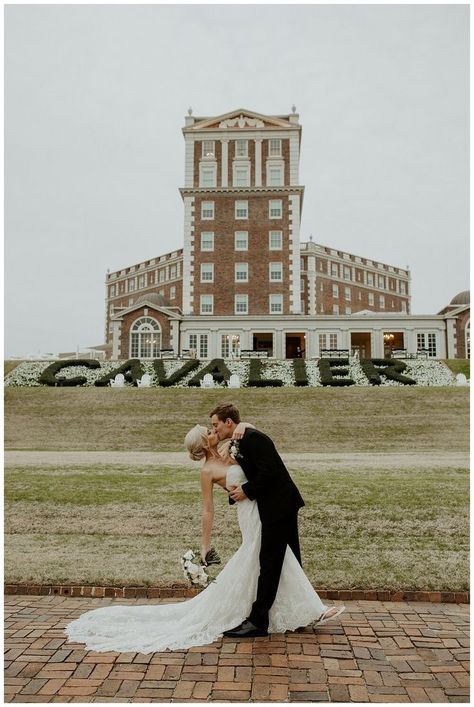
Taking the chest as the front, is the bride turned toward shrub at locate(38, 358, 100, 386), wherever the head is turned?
no

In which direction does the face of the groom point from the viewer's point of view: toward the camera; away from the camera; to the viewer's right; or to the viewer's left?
to the viewer's left

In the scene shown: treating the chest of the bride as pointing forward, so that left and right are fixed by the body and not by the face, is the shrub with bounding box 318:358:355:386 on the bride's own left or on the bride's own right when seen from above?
on the bride's own left

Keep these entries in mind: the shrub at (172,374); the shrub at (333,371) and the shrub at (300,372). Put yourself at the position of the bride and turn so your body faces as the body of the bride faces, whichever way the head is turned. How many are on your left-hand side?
3

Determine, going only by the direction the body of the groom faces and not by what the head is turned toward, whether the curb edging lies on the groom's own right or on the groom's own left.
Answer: on the groom's own right

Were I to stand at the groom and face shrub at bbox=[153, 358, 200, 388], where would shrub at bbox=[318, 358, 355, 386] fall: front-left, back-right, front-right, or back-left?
front-right

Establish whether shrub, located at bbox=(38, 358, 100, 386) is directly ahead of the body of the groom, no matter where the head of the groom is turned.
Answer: no

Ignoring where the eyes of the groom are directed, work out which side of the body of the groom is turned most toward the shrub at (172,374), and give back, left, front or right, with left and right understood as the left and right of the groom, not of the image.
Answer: right

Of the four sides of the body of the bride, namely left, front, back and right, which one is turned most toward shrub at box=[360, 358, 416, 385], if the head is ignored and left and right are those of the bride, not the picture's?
left

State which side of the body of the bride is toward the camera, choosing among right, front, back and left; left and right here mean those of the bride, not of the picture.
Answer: right

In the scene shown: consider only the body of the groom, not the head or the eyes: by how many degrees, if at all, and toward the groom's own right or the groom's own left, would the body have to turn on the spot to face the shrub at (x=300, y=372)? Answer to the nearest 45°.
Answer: approximately 90° to the groom's own right

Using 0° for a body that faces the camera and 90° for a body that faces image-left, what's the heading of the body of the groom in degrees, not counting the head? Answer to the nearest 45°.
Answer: approximately 90°

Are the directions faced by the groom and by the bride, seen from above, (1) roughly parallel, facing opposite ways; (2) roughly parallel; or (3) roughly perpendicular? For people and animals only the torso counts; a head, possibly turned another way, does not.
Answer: roughly parallel, facing opposite ways

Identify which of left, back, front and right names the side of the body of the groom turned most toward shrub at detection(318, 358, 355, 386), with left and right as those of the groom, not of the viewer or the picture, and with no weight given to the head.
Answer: right

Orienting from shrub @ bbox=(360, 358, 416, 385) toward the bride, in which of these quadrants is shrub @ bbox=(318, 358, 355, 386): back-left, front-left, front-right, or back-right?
front-right
